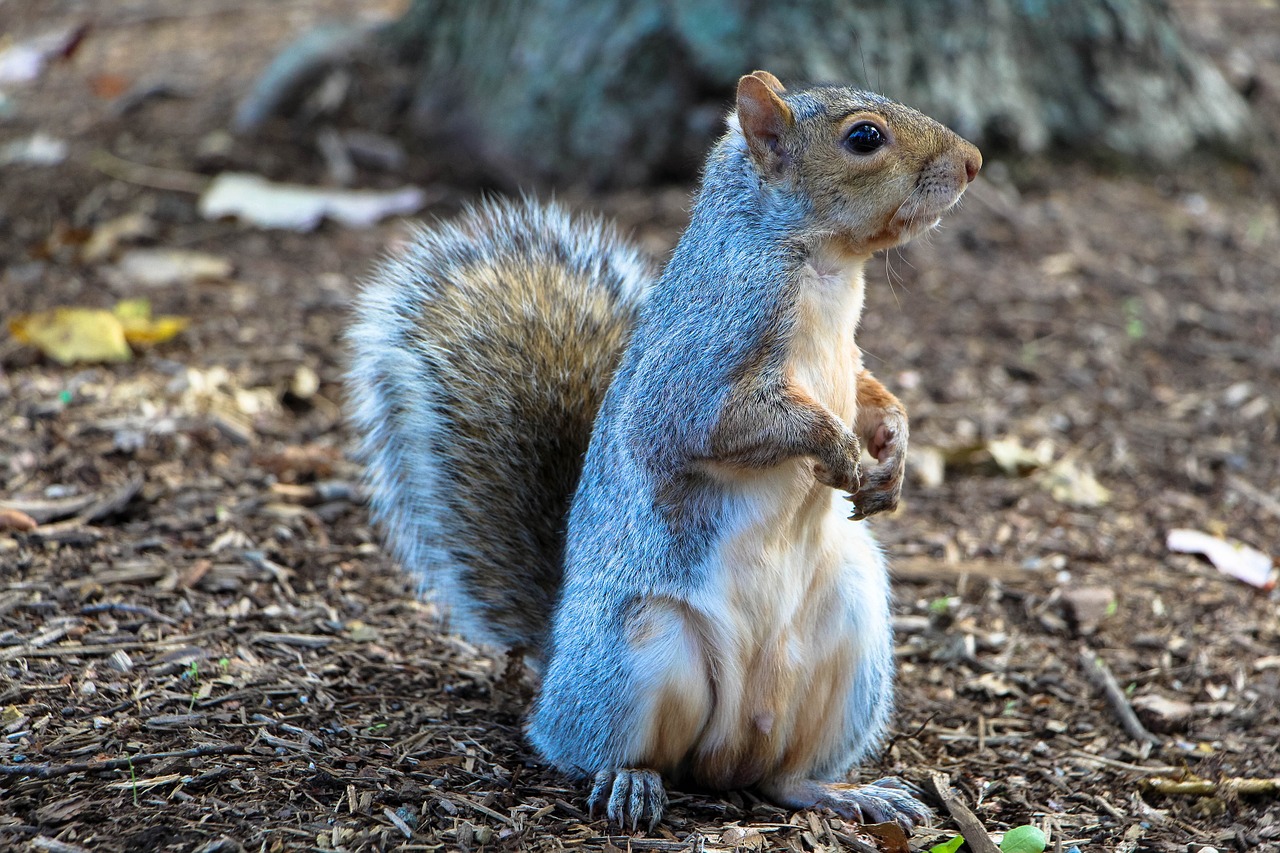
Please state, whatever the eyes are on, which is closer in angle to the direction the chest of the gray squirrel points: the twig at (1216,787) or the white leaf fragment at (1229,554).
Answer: the twig

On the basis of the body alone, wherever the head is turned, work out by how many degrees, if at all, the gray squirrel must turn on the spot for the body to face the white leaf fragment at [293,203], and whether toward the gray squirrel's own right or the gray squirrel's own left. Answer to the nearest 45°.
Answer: approximately 180°

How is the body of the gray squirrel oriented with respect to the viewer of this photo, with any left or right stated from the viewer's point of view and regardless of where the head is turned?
facing the viewer and to the right of the viewer

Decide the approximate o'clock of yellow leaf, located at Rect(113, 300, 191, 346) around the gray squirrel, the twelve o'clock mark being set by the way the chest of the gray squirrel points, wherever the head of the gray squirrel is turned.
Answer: The yellow leaf is roughly at 6 o'clock from the gray squirrel.

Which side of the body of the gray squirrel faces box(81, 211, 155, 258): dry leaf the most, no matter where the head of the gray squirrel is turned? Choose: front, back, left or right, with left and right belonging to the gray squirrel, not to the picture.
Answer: back

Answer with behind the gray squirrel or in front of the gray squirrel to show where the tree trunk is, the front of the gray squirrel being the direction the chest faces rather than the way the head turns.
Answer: behind

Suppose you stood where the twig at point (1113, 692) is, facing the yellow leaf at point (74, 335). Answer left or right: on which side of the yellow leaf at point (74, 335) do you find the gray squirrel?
left

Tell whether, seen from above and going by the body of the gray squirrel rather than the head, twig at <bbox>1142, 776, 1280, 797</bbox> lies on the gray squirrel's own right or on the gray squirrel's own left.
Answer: on the gray squirrel's own left

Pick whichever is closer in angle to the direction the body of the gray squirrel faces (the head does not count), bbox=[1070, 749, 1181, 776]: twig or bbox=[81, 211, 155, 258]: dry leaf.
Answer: the twig
